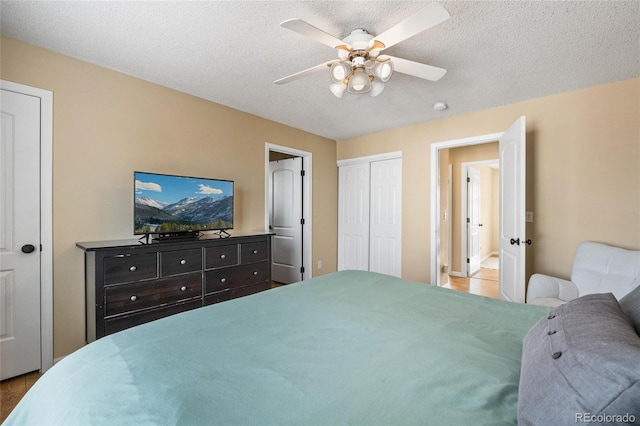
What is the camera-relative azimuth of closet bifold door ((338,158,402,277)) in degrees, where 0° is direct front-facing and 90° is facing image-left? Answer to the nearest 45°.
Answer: approximately 45°

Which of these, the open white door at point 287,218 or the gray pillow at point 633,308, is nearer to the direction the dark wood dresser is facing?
the gray pillow

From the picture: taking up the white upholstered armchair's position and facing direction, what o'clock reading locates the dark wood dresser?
The dark wood dresser is roughly at 12 o'clock from the white upholstered armchair.

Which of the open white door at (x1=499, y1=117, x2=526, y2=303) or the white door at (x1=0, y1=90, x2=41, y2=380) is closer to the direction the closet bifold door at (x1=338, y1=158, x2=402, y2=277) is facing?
the white door

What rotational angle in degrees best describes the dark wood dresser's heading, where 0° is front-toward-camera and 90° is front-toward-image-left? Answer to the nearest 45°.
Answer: approximately 315°

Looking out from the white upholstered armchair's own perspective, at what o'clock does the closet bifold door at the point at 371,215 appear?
The closet bifold door is roughly at 2 o'clock from the white upholstered armchair.

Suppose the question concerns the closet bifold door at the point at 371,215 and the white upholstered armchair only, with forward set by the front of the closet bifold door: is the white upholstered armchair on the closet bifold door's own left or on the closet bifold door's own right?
on the closet bifold door's own left

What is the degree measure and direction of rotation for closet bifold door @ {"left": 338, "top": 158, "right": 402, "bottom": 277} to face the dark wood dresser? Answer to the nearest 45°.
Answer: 0° — it already faces it

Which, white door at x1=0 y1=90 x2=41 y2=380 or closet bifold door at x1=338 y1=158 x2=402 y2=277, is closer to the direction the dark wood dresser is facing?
the closet bifold door

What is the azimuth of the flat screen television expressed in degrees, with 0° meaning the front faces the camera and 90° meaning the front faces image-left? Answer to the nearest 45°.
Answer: approximately 315°

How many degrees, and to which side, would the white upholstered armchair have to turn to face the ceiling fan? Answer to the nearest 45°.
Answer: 0° — it already faces it
